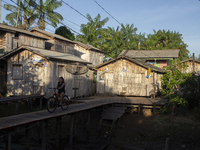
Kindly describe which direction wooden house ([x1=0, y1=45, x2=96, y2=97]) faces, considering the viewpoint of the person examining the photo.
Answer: facing the viewer and to the right of the viewer

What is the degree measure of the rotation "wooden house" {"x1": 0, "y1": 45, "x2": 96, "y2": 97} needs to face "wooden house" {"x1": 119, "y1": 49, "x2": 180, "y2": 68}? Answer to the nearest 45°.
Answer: approximately 90° to its left

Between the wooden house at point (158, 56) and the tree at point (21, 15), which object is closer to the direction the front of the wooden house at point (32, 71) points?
the wooden house

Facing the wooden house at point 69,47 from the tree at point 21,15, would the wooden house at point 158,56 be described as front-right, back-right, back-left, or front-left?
front-left

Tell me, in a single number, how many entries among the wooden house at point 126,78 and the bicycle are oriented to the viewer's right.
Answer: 0

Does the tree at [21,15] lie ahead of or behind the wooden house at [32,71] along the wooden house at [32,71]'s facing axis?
behind

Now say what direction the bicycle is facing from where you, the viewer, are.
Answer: facing the viewer and to the left of the viewer

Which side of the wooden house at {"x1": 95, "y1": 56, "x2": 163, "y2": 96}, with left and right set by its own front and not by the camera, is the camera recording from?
front

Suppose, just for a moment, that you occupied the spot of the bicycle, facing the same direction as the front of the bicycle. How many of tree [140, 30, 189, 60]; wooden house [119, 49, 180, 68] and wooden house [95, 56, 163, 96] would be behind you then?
3

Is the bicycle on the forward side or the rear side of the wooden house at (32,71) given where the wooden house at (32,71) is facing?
on the forward side

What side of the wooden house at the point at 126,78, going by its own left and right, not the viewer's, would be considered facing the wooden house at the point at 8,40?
right

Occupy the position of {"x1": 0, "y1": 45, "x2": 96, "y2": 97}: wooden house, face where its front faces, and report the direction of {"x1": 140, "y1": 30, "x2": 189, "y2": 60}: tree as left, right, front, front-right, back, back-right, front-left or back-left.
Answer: left

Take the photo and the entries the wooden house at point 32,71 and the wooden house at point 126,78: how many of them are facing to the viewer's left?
0
